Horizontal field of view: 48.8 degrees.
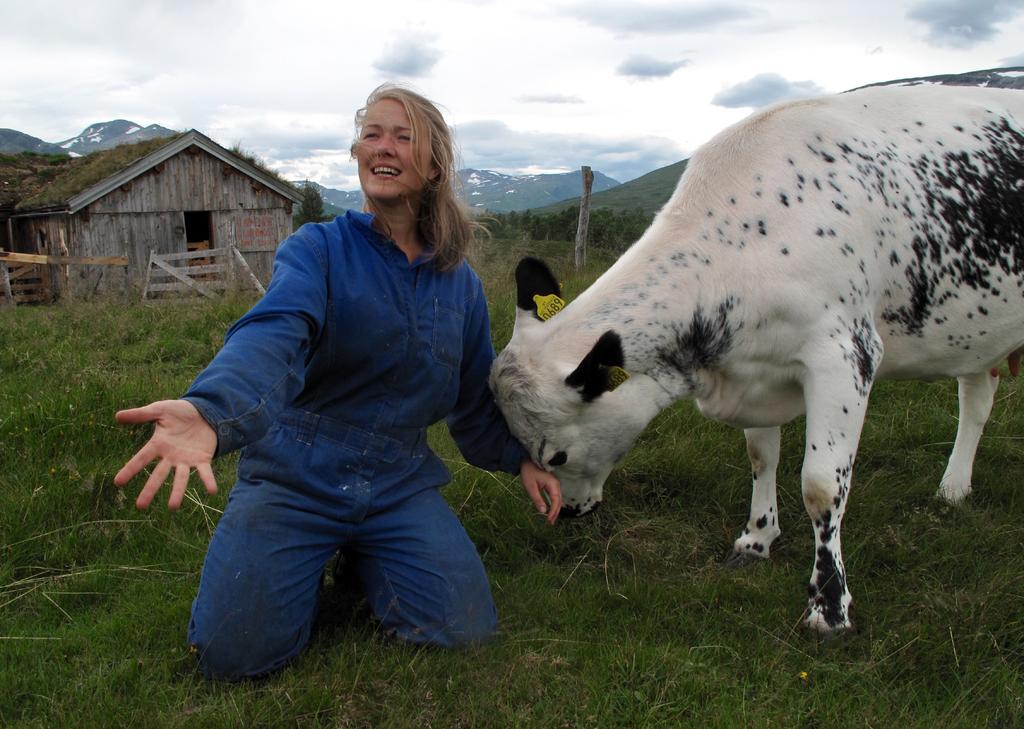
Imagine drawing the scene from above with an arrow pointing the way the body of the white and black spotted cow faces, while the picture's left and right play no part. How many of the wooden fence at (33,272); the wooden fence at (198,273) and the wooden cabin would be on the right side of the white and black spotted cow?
3

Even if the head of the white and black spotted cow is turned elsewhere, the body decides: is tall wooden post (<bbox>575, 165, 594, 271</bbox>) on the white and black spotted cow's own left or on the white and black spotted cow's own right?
on the white and black spotted cow's own right

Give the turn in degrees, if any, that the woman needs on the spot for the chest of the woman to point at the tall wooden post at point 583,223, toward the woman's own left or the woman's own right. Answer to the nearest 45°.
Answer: approximately 180°

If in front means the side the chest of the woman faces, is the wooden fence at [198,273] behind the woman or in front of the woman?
behind

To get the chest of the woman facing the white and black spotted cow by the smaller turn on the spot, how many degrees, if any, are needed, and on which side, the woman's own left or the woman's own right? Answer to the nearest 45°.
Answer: approximately 90° to the woman's own left

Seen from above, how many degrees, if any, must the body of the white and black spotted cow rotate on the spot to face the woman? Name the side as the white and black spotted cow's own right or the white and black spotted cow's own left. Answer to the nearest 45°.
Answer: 0° — it already faces them

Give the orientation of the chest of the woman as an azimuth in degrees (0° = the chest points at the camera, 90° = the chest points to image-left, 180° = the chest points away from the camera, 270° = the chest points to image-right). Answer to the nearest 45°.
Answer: approximately 0°

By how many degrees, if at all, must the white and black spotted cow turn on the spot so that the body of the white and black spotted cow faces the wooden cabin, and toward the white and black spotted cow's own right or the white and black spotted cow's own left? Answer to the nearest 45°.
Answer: approximately 90° to the white and black spotted cow's own right

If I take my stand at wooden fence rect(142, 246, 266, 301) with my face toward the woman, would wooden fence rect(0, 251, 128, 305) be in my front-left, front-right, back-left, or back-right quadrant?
back-right

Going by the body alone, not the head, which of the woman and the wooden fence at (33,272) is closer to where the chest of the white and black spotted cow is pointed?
the woman

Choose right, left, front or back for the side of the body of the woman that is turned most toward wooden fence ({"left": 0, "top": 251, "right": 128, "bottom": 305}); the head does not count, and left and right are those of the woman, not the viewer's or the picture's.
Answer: back

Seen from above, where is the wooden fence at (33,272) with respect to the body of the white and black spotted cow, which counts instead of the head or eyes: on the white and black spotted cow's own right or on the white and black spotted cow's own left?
on the white and black spotted cow's own right

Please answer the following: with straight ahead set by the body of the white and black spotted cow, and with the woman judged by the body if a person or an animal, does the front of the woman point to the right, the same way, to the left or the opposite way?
to the left
